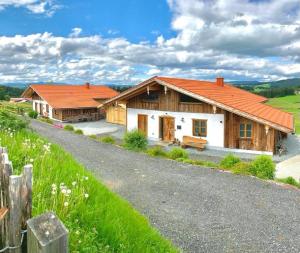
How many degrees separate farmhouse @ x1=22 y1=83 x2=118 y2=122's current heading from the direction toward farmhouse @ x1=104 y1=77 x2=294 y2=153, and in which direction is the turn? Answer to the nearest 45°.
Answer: approximately 90° to its left

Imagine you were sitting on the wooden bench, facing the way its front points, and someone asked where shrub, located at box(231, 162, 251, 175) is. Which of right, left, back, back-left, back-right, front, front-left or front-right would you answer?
front-left

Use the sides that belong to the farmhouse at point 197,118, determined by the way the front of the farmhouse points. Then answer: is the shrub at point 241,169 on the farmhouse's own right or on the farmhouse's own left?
on the farmhouse's own left

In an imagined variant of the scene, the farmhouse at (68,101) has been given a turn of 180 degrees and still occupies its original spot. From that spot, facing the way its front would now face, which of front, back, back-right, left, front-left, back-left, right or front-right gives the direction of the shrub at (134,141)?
back-right

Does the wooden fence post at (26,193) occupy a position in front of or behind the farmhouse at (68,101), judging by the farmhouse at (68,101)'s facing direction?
in front

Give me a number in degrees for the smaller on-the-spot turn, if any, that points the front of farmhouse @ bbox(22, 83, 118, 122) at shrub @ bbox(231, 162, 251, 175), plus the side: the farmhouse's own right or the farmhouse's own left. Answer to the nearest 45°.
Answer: approximately 45° to the farmhouse's own left

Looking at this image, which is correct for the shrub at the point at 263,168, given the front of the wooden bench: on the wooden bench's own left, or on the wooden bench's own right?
on the wooden bench's own left

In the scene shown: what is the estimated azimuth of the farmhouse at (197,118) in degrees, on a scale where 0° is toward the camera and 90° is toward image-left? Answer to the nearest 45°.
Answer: approximately 45°
